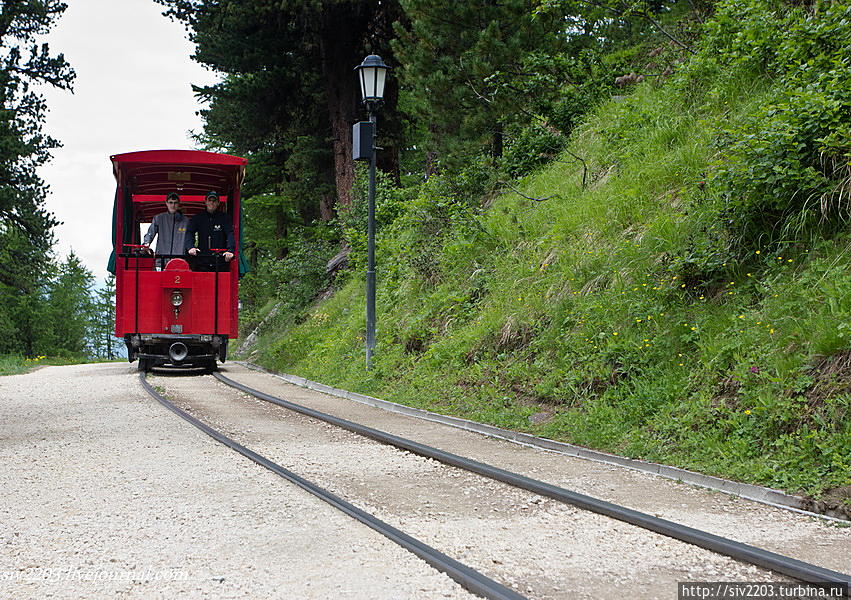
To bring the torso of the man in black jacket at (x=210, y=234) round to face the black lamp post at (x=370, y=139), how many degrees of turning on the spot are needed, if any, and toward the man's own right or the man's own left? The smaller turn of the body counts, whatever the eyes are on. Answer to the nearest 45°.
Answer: approximately 45° to the man's own left

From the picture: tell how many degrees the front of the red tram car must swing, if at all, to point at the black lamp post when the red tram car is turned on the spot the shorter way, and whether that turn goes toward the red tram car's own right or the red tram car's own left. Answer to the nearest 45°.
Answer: approximately 45° to the red tram car's own left

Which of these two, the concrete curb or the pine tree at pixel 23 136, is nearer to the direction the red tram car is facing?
the concrete curb

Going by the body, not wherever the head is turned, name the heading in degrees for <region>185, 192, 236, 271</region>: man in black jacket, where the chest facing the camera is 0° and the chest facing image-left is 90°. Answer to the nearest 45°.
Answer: approximately 0°
